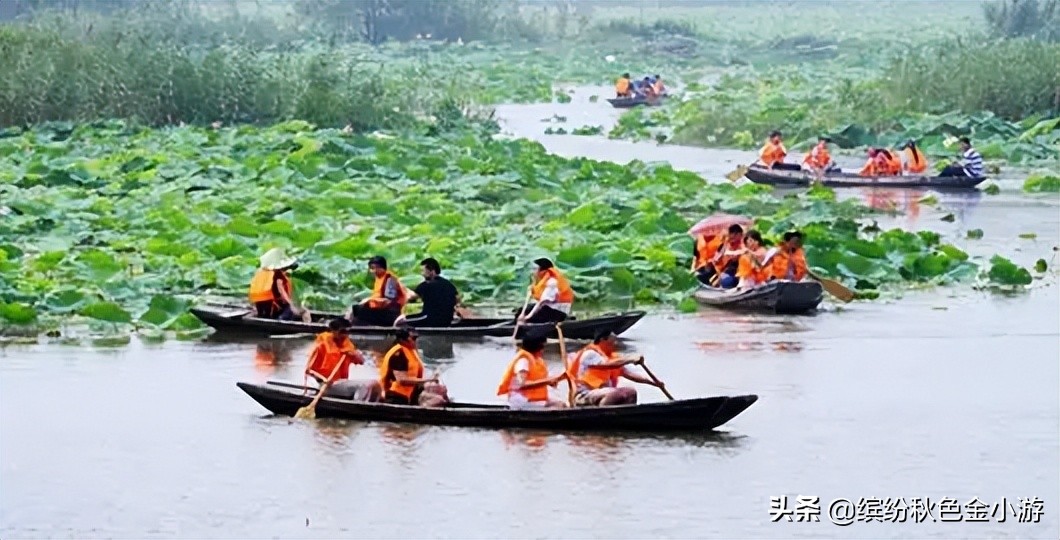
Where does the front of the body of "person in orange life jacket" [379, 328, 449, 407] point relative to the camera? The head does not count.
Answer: to the viewer's right

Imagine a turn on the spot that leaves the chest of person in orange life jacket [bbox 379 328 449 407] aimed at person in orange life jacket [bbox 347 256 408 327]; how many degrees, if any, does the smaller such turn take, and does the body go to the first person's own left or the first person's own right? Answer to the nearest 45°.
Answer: approximately 90° to the first person's own left

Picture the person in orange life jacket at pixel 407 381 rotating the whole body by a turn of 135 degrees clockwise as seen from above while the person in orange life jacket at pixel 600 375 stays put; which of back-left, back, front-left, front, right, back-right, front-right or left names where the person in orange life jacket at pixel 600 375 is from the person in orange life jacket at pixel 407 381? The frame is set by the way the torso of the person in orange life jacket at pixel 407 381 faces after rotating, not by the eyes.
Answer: back-left

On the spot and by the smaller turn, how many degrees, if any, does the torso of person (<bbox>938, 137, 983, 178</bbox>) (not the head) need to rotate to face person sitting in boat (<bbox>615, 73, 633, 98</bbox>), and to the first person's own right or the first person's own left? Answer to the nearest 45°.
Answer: approximately 45° to the first person's own right

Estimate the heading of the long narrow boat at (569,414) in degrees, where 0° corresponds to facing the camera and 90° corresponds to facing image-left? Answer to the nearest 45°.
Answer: approximately 270°

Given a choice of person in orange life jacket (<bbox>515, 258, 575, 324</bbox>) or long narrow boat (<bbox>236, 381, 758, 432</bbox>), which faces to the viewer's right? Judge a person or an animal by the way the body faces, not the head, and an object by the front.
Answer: the long narrow boat

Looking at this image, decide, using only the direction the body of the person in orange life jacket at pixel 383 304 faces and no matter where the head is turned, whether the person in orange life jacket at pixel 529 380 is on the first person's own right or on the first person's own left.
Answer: on the first person's own left

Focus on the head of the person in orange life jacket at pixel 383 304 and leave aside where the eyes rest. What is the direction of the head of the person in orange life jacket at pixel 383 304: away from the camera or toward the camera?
toward the camera
